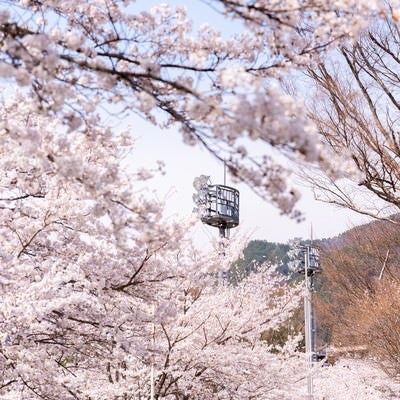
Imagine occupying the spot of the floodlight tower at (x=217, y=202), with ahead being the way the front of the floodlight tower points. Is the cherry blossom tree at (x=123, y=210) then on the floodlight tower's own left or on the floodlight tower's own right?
on the floodlight tower's own left
